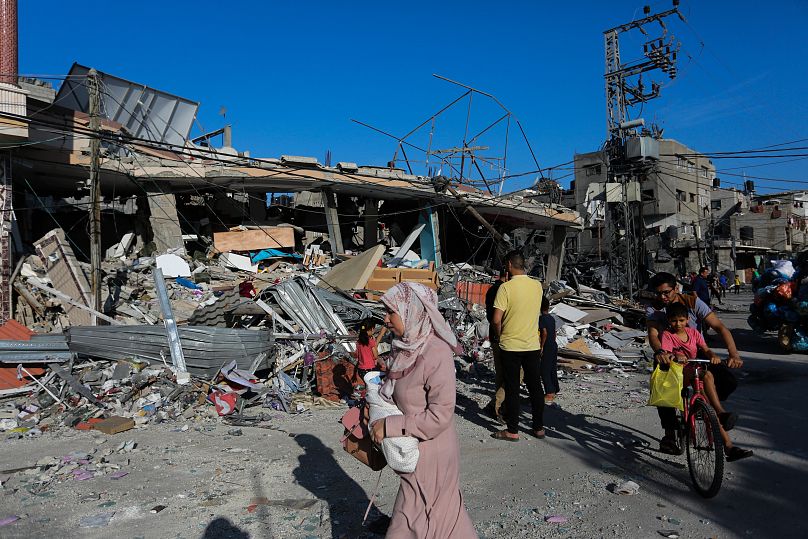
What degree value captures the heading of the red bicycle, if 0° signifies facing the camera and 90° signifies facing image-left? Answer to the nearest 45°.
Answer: approximately 0°

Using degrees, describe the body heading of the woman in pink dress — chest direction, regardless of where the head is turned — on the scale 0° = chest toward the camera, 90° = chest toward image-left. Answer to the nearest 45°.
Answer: approximately 90°

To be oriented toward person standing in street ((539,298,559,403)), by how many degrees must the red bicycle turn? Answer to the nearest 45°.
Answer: approximately 135° to its right

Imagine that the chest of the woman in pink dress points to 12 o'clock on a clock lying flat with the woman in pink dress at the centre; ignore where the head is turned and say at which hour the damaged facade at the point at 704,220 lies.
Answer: The damaged facade is roughly at 4 o'clock from the woman in pink dress.

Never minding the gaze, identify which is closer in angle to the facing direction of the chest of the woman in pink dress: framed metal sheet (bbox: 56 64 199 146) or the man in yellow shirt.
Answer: the framed metal sheet

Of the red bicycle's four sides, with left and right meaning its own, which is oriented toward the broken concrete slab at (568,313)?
back

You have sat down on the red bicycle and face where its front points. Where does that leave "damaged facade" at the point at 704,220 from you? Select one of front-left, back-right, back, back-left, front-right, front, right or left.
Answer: back

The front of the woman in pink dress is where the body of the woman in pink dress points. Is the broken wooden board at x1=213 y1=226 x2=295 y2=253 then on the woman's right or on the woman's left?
on the woman's right
